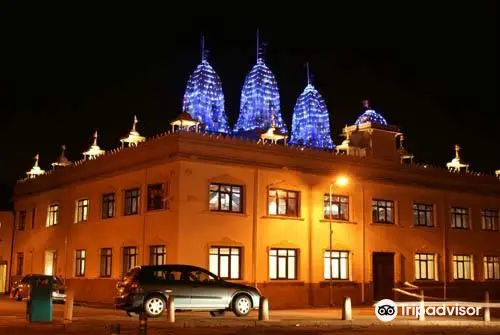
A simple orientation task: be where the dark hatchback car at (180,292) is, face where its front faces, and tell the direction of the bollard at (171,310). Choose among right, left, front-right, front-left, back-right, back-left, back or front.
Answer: right

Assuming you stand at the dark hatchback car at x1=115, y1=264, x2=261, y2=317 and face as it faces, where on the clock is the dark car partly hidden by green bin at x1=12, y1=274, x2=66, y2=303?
the dark car partly hidden by green bin at x1=12, y1=274, x2=66, y2=303 is roughly at 8 o'clock from the dark hatchback car at x1=115, y1=264, x2=261, y2=317.

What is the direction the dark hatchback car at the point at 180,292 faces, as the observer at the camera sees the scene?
facing to the right of the viewer

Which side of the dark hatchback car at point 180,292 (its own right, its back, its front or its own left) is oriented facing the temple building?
left
